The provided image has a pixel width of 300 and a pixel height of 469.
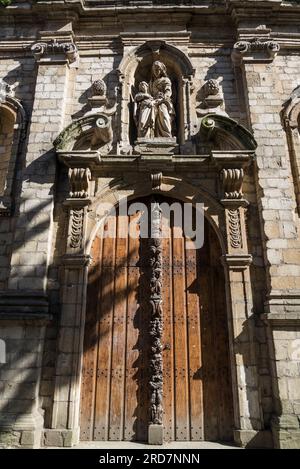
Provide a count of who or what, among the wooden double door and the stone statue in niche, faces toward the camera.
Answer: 2

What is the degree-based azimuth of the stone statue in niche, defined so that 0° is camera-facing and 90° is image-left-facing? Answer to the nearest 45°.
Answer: approximately 0°

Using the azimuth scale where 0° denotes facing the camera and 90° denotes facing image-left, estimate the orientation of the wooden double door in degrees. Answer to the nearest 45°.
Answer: approximately 0°
